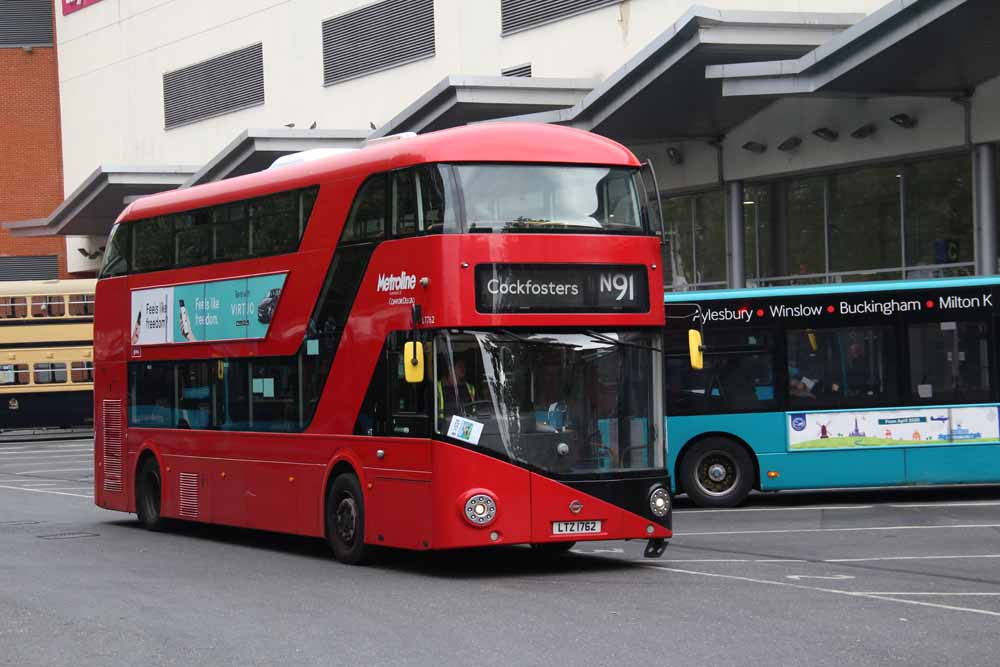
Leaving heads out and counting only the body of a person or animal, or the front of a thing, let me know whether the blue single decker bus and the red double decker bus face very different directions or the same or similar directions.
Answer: very different directions

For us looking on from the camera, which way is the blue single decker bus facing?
facing to the left of the viewer

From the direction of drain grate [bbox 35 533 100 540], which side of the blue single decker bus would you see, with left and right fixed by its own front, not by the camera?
front

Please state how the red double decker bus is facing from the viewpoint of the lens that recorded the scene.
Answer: facing the viewer and to the right of the viewer

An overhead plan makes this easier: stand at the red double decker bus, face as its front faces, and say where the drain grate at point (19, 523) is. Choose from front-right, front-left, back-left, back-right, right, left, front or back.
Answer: back

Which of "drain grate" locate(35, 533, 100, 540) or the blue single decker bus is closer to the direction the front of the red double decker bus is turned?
the blue single decker bus

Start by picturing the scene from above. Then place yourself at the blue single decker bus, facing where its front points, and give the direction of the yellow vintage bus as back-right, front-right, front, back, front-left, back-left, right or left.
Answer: front-right

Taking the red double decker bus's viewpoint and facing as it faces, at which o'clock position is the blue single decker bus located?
The blue single decker bus is roughly at 9 o'clock from the red double decker bus.

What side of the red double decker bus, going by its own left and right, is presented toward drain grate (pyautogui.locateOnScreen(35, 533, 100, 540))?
back

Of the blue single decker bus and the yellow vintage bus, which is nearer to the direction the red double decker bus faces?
the blue single decker bus

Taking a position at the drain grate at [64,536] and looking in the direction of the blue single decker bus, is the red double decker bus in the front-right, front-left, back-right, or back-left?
front-right

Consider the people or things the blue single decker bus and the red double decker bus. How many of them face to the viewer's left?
1

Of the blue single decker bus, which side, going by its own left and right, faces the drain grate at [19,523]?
front

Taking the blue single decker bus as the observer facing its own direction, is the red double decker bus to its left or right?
on its left

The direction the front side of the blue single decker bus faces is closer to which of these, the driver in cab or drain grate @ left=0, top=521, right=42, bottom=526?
the drain grate

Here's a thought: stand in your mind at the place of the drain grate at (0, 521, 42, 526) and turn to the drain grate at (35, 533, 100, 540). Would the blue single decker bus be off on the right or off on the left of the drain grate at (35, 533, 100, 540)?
left
